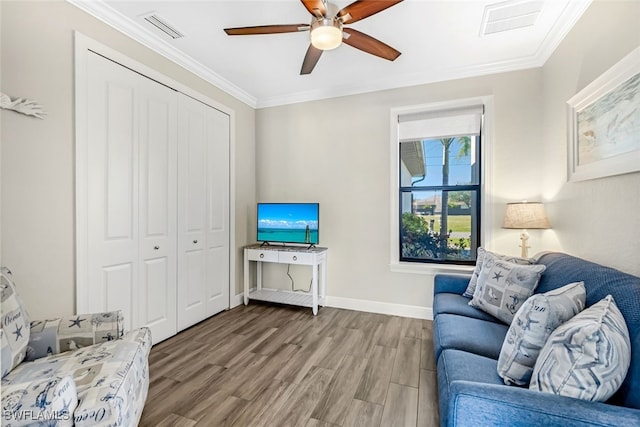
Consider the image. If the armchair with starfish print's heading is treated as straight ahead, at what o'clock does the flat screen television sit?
The flat screen television is roughly at 11 o'clock from the armchair with starfish print.

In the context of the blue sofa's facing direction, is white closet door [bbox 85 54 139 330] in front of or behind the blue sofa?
in front

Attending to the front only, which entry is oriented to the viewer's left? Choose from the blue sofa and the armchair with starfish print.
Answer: the blue sofa

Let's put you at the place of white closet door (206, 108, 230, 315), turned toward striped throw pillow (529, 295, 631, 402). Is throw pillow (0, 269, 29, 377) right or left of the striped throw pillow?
right

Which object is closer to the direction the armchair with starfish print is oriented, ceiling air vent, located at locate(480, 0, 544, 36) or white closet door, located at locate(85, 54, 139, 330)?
the ceiling air vent

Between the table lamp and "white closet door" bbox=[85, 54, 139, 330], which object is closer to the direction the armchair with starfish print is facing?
the table lamp

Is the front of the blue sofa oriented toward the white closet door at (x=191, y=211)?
yes

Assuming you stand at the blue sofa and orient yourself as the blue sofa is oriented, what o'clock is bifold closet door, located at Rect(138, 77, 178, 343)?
The bifold closet door is roughly at 12 o'clock from the blue sofa.

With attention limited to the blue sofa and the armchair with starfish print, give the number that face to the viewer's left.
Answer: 1

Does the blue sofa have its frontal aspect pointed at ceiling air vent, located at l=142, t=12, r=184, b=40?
yes

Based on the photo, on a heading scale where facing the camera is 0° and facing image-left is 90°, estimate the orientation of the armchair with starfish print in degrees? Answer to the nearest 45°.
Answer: approximately 270°

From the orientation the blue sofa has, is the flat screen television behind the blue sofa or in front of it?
in front

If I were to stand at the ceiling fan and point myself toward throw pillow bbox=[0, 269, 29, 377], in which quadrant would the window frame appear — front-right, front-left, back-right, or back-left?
back-right

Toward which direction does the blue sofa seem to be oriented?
to the viewer's left
